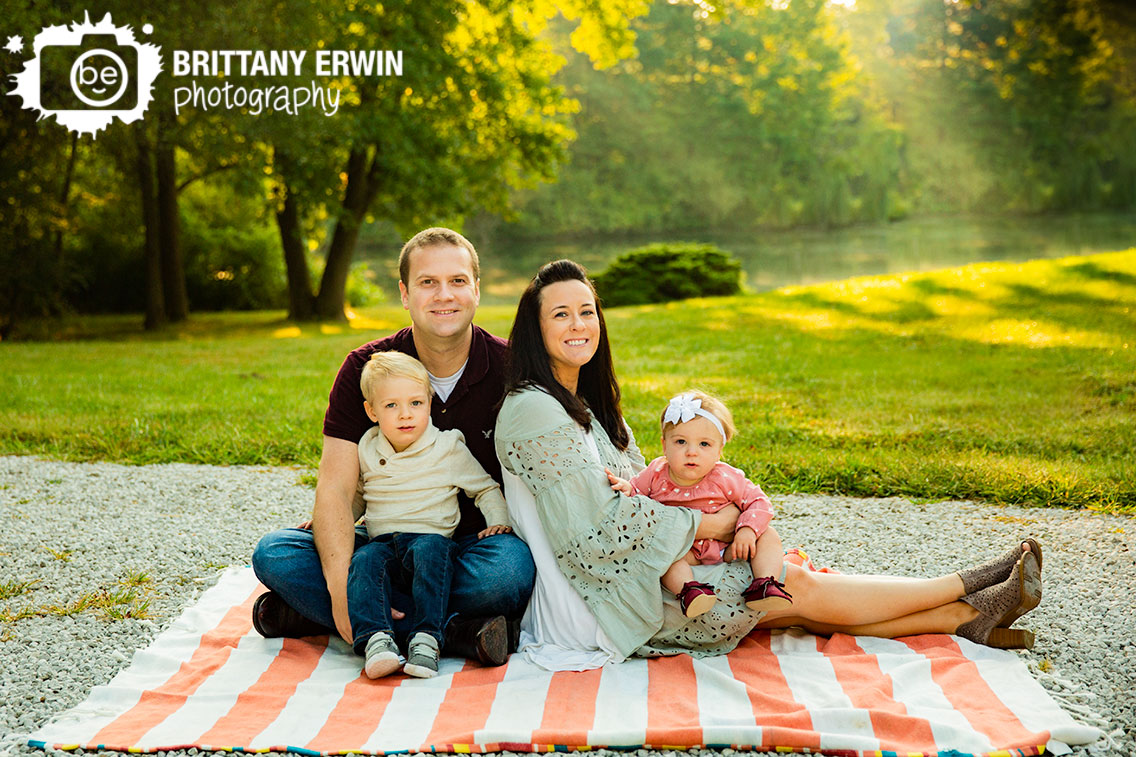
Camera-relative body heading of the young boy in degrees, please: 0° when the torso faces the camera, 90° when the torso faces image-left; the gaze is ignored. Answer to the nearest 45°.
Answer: approximately 0°

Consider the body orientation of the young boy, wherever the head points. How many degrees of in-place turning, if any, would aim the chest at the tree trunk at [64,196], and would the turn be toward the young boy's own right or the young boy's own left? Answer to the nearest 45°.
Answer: approximately 180°

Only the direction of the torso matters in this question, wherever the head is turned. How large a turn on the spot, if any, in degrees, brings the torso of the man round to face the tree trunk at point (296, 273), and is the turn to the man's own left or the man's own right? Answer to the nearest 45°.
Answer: approximately 180°

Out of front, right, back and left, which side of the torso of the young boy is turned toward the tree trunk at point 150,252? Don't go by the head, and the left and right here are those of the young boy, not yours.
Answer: back

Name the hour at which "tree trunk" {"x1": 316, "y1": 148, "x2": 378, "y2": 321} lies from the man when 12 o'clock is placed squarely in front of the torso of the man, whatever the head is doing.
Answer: The tree trunk is roughly at 6 o'clock from the man.
